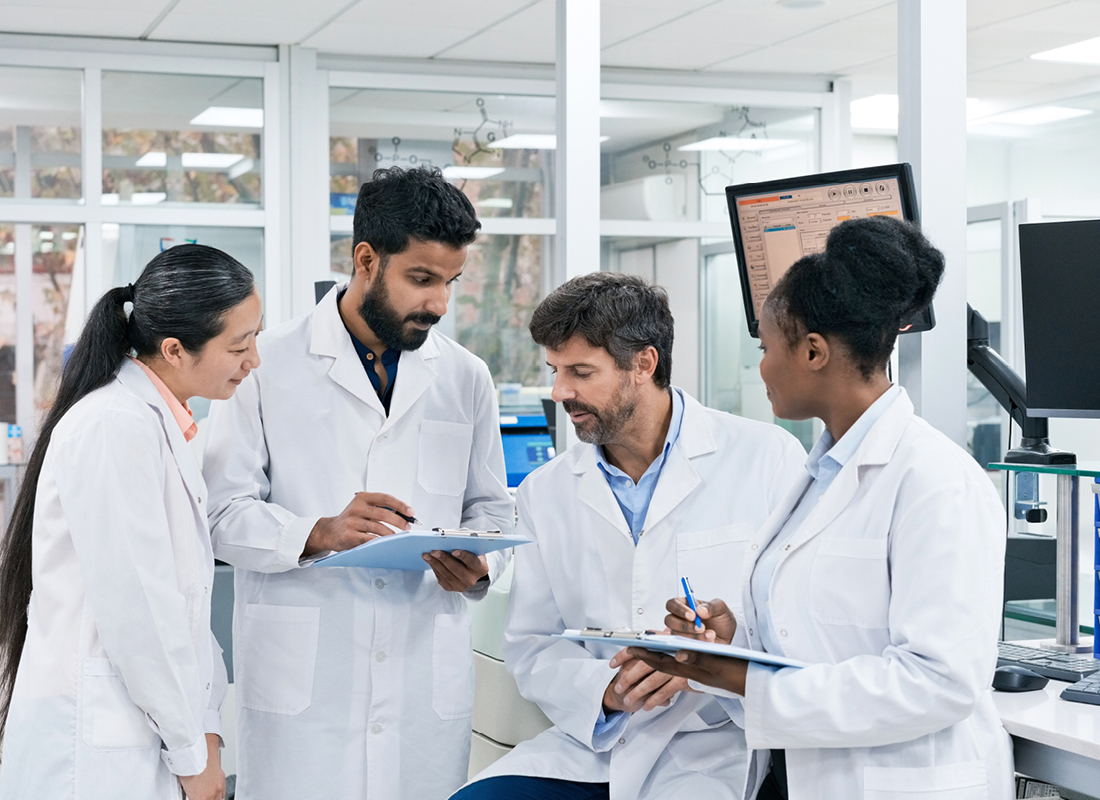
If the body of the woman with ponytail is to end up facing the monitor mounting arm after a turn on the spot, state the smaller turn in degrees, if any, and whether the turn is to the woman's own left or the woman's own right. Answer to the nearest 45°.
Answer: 0° — they already face it

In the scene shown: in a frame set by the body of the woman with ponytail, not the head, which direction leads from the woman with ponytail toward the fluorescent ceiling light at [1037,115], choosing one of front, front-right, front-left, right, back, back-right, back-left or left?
front-left

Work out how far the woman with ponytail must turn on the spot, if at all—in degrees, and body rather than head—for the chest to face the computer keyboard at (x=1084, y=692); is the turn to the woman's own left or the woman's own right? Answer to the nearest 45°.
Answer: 0° — they already face it

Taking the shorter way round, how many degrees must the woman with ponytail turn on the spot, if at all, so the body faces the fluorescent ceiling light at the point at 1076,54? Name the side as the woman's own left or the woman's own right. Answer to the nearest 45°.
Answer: approximately 45° to the woman's own left

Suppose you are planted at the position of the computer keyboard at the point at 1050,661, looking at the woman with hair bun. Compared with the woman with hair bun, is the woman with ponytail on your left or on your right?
right

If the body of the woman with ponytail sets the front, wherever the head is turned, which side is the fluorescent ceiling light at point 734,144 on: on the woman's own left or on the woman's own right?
on the woman's own left

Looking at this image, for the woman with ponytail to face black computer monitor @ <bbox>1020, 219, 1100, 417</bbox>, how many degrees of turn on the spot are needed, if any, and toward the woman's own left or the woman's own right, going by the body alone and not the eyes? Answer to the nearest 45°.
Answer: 0° — they already face it

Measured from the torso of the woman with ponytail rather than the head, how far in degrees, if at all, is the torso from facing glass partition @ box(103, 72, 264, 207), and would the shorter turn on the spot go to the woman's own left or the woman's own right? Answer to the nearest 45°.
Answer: approximately 90° to the woman's own left

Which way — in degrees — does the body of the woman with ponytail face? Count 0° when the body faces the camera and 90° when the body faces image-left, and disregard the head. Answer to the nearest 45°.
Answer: approximately 270°
